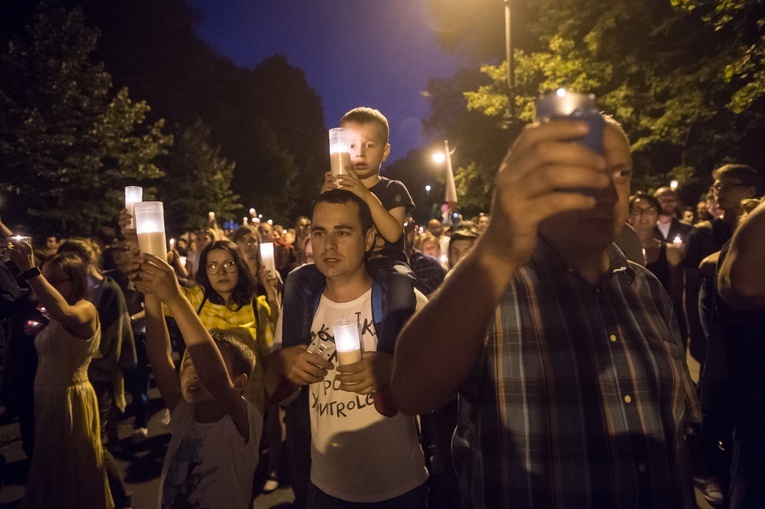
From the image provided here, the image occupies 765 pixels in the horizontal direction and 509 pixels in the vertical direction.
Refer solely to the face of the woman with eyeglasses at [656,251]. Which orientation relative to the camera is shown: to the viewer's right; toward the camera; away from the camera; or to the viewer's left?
toward the camera

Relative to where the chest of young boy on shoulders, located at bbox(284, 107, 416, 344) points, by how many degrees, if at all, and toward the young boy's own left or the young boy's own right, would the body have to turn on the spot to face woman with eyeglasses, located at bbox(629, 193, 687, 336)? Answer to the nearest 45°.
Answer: approximately 180°

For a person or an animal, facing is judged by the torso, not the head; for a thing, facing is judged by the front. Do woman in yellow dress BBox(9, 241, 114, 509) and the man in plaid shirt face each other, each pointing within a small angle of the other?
no

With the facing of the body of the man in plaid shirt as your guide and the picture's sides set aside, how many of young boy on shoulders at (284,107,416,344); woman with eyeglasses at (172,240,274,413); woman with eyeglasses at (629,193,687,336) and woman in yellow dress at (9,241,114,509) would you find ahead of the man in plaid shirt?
0

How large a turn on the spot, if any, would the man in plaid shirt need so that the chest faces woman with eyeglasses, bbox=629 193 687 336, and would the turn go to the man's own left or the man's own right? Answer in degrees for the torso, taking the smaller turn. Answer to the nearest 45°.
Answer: approximately 135° to the man's own left

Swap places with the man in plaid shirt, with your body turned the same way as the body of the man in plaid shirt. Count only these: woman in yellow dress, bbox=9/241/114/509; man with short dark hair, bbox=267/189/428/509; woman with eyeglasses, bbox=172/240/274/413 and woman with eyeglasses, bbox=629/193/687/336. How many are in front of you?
0

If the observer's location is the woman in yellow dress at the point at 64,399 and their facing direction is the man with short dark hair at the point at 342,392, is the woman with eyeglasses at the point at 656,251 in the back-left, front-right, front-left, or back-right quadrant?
front-left

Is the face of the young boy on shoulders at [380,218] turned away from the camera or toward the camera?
toward the camera

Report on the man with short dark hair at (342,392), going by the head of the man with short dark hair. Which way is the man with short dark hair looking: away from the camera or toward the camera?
toward the camera

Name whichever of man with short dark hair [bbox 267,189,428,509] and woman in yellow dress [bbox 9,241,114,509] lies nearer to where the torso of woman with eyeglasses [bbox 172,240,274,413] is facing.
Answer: the man with short dark hair

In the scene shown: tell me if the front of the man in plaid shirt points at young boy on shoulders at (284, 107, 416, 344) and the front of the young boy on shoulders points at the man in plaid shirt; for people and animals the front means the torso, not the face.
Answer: no

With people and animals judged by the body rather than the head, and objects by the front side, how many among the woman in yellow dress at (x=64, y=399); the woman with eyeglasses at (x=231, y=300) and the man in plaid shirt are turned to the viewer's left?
1

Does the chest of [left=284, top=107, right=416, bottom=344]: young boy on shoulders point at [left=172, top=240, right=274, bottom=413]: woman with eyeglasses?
no

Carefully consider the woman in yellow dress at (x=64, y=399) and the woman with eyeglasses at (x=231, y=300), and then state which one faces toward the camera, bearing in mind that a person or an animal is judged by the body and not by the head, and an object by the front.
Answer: the woman with eyeglasses

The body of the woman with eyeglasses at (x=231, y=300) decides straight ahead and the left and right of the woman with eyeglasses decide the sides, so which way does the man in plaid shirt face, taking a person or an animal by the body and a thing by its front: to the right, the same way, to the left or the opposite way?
the same way

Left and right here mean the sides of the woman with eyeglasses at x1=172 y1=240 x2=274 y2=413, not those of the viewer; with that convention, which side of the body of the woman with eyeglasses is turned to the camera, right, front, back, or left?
front
